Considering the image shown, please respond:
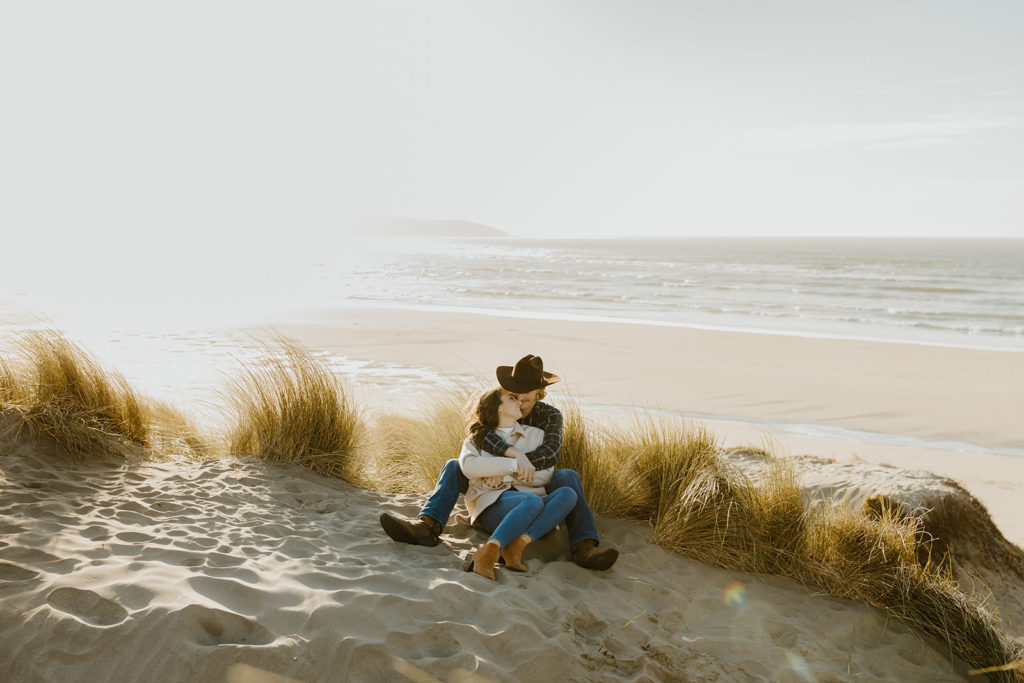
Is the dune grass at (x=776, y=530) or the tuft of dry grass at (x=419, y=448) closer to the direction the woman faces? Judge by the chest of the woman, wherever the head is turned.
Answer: the dune grass

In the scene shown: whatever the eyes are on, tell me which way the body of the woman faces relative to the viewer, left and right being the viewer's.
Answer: facing the viewer and to the right of the viewer

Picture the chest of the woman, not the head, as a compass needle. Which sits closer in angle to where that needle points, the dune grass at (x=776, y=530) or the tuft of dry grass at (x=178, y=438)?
the dune grass

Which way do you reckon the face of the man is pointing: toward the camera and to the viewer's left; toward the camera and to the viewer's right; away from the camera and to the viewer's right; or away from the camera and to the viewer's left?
toward the camera and to the viewer's left

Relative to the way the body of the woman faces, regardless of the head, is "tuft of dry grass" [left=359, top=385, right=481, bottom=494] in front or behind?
behind

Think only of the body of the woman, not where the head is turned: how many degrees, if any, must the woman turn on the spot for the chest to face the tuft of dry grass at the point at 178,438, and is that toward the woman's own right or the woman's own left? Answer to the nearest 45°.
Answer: approximately 180°

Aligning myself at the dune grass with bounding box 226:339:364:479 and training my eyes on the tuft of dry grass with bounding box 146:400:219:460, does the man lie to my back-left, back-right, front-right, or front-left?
back-left
